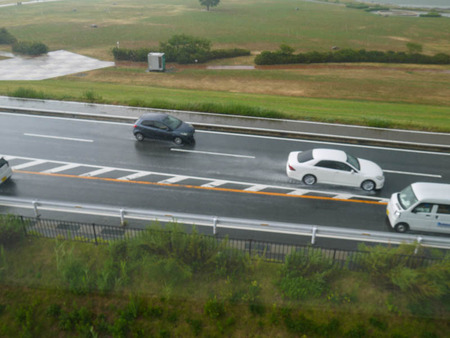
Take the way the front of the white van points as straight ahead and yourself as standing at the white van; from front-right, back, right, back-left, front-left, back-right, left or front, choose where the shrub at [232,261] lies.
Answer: front-left

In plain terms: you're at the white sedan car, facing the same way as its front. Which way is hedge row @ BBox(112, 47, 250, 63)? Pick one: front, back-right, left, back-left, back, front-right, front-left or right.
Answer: back-left

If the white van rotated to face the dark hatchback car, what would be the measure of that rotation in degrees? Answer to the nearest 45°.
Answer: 0° — it already faces it

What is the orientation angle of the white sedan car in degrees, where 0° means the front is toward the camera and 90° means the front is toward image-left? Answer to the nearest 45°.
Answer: approximately 270°

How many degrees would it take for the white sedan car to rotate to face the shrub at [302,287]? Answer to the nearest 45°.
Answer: approximately 90° to its right

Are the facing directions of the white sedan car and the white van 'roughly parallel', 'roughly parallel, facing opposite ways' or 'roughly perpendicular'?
roughly parallel, facing opposite ways

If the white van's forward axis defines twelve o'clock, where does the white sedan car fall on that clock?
The white sedan car is roughly at 1 o'clock from the white van.

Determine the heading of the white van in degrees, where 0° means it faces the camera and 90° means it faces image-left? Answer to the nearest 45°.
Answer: approximately 90°

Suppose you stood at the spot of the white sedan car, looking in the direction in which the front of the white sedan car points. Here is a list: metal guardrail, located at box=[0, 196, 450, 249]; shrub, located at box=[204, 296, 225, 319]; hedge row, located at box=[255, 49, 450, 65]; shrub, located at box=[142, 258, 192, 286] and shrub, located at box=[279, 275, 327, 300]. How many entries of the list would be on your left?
1

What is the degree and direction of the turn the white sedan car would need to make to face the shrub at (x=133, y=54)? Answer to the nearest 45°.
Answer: approximately 135° to its left

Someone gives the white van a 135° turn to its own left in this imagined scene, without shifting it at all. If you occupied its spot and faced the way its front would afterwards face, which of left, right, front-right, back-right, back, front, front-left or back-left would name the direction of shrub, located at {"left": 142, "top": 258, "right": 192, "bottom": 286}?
right

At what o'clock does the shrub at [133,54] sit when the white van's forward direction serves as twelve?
The shrub is roughly at 1 o'clock from the white van.

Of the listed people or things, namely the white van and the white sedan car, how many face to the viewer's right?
1

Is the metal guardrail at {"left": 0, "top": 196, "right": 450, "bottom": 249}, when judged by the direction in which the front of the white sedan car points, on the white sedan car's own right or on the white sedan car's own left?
on the white sedan car's own right

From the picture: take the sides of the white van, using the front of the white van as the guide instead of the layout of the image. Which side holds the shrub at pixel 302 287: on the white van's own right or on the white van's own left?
on the white van's own left
